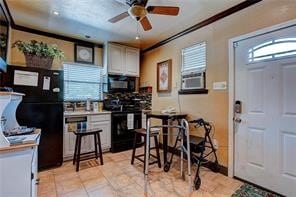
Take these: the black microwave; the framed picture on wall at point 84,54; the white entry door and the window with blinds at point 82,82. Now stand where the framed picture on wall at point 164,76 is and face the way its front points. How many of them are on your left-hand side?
1

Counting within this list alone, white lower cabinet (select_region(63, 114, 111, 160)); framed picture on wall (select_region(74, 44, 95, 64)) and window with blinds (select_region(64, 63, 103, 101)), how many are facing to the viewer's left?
0

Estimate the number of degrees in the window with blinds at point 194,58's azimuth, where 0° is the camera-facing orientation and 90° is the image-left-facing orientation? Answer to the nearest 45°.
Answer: approximately 45°

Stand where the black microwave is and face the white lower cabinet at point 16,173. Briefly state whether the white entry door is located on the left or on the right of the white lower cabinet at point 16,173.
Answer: left

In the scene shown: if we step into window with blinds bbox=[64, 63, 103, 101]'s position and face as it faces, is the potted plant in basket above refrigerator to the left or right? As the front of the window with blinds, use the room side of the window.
on its right

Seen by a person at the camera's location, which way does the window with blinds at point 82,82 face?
facing the viewer and to the right of the viewer

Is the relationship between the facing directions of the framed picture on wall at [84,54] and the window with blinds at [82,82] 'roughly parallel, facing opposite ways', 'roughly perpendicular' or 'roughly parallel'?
roughly parallel

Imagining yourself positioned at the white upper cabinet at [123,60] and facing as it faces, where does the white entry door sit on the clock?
The white entry door is roughly at 12 o'clock from the white upper cabinet.

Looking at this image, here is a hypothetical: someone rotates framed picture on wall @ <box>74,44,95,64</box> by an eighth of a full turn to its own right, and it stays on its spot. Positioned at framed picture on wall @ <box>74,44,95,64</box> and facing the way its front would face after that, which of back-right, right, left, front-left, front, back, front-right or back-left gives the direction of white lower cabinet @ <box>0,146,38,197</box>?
front

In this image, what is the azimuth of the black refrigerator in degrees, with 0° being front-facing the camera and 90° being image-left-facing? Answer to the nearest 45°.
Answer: approximately 315°

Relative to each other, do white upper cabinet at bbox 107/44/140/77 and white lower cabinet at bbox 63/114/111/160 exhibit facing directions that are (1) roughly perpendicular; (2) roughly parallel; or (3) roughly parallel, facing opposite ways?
roughly parallel

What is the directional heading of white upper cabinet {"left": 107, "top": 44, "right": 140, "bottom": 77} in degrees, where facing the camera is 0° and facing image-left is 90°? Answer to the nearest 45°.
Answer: approximately 315°

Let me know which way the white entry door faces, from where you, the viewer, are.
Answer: facing the viewer and to the left of the viewer
